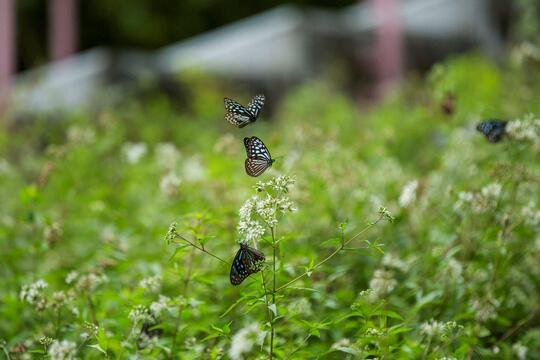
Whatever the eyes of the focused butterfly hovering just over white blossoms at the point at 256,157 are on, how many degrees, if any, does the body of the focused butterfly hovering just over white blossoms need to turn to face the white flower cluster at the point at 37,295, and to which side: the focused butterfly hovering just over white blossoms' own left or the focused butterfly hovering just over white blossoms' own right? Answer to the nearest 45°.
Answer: approximately 180°

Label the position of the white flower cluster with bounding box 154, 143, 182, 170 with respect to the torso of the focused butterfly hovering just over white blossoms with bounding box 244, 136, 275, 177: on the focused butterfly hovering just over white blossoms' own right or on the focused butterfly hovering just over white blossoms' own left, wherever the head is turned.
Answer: on the focused butterfly hovering just over white blossoms' own left

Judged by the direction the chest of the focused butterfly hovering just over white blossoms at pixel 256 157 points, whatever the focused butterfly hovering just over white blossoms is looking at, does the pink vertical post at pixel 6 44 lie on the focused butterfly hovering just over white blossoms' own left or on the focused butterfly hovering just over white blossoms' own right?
on the focused butterfly hovering just over white blossoms' own left
